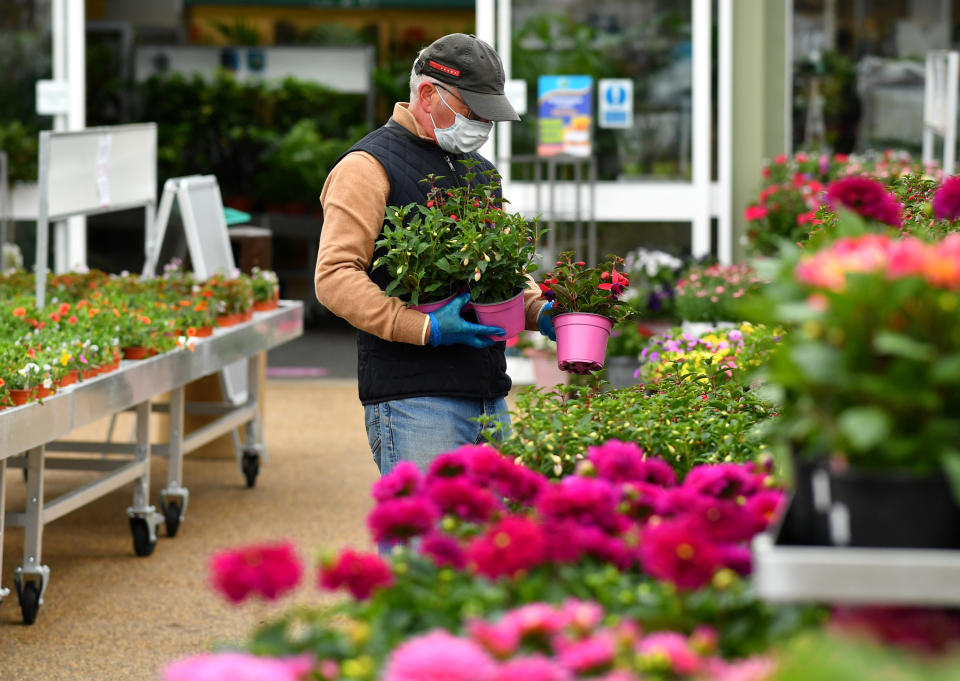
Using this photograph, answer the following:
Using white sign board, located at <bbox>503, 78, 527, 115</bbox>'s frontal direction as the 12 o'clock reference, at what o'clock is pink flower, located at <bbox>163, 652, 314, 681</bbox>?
The pink flower is roughly at 12 o'clock from the white sign board.

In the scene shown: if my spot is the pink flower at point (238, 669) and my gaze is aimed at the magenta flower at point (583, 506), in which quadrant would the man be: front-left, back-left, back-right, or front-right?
front-left

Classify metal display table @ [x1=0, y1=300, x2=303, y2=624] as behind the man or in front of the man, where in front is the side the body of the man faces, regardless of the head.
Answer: behind

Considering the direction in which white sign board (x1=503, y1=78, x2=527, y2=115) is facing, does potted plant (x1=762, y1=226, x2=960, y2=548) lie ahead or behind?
ahead

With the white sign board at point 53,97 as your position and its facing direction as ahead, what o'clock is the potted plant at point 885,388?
The potted plant is roughly at 12 o'clock from the white sign board.

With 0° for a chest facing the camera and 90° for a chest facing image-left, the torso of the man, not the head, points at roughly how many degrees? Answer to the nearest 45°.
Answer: approximately 315°

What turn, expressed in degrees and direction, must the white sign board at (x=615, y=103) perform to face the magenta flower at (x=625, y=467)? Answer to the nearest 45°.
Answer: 0° — it already faces it

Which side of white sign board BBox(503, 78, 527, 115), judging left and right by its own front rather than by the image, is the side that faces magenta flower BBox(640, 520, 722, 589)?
front

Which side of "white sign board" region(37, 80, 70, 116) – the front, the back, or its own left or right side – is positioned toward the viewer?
front

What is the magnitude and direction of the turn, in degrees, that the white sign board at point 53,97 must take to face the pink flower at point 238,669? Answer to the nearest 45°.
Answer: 0° — it already faces it

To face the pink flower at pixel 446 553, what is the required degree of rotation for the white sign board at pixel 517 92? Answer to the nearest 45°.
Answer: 0° — it already faces it

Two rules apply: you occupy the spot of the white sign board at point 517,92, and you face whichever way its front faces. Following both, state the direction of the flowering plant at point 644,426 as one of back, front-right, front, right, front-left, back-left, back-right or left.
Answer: front

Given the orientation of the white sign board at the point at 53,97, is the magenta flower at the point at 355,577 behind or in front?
in front
